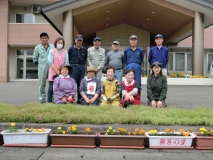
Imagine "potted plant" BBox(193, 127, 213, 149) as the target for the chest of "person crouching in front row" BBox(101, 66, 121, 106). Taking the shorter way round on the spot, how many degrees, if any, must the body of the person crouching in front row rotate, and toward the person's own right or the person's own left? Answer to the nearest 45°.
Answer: approximately 45° to the person's own left

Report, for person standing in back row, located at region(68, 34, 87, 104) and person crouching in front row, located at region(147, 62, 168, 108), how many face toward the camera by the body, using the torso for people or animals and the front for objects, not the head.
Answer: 2

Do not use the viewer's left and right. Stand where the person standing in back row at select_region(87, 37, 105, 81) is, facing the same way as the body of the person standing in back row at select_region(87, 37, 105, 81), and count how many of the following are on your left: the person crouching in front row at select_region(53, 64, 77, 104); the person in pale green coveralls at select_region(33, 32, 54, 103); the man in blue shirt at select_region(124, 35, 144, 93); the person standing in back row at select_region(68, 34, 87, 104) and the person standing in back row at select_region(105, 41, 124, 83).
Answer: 2

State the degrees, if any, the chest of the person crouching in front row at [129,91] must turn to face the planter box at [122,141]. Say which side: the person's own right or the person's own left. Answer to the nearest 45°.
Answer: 0° — they already face it

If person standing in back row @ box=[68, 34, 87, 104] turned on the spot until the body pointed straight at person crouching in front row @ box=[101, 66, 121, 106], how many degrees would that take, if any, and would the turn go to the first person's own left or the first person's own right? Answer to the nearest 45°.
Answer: approximately 45° to the first person's own left

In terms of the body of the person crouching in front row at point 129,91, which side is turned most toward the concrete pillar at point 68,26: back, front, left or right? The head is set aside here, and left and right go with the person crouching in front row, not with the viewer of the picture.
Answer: back

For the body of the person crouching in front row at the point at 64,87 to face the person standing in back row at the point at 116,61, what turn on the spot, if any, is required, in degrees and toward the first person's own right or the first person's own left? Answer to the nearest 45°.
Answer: approximately 90° to the first person's own left

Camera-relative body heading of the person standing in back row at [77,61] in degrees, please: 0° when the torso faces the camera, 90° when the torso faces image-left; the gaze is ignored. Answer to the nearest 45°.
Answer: approximately 0°

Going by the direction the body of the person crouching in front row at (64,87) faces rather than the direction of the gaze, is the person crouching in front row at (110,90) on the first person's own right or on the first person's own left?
on the first person's own left
